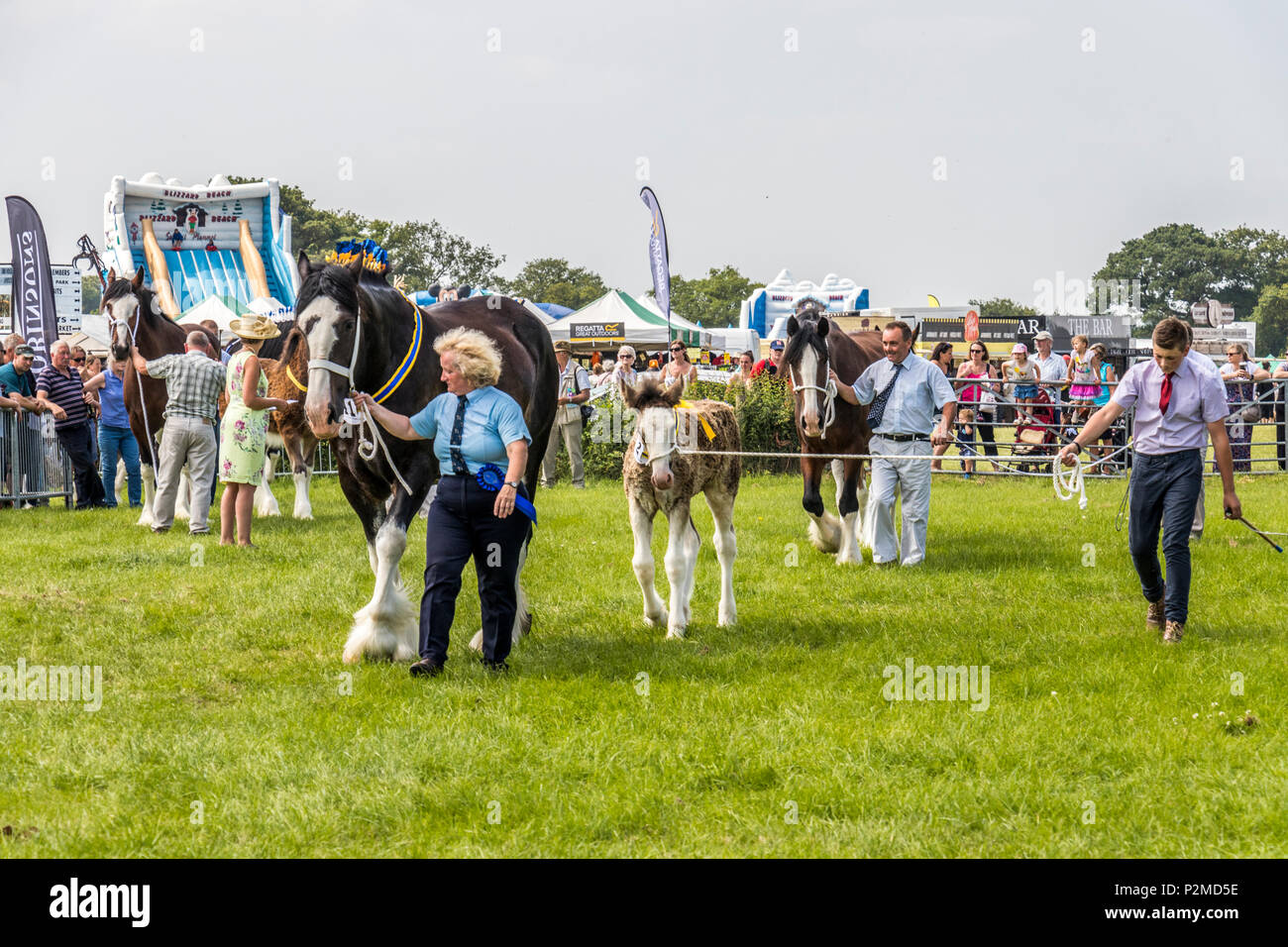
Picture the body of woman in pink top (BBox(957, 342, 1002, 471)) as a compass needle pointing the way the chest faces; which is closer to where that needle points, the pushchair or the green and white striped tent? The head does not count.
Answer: the pushchair

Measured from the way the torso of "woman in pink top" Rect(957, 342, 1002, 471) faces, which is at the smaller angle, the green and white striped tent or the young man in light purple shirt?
the young man in light purple shirt

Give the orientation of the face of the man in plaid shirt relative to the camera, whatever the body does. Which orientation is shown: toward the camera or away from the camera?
away from the camera

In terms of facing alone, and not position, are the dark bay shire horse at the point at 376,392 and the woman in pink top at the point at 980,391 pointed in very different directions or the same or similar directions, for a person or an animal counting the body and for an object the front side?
same or similar directions

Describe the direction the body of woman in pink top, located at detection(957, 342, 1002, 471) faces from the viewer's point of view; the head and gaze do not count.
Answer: toward the camera

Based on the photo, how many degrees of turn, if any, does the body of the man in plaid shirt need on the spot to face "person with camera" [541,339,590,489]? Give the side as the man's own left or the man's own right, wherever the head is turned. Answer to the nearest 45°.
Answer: approximately 45° to the man's own right

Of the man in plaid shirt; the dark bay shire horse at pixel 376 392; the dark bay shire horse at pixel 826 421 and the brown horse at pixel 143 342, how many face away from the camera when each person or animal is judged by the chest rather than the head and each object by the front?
1

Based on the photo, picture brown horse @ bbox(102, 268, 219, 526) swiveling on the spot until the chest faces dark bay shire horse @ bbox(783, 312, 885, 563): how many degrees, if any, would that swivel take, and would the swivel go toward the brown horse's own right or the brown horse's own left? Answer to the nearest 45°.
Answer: approximately 90° to the brown horse's own left

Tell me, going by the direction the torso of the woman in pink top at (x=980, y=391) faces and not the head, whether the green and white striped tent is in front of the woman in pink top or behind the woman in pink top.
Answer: behind

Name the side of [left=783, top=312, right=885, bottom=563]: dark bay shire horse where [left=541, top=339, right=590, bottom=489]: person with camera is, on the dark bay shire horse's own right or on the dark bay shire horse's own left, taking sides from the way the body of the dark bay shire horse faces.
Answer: on the dark bay shire horse's own right

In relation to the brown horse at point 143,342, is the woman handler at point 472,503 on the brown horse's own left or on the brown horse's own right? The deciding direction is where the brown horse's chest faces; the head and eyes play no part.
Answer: on the brown horse's own left

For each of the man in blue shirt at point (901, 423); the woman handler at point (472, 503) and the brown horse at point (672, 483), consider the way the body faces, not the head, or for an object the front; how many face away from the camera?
0

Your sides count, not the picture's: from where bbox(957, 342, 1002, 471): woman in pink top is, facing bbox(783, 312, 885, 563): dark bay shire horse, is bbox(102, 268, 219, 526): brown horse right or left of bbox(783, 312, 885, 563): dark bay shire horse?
right

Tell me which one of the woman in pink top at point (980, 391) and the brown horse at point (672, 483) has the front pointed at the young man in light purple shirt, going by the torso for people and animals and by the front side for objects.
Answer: the woman in pink top

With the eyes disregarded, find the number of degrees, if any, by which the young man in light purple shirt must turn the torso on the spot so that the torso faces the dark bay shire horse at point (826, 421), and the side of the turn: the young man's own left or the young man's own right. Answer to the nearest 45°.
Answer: approximately 135° to the young man's own right

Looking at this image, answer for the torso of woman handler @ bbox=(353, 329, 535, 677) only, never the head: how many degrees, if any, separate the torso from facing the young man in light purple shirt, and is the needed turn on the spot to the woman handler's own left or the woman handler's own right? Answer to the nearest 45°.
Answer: approximately 135° to the woman handler's own left
